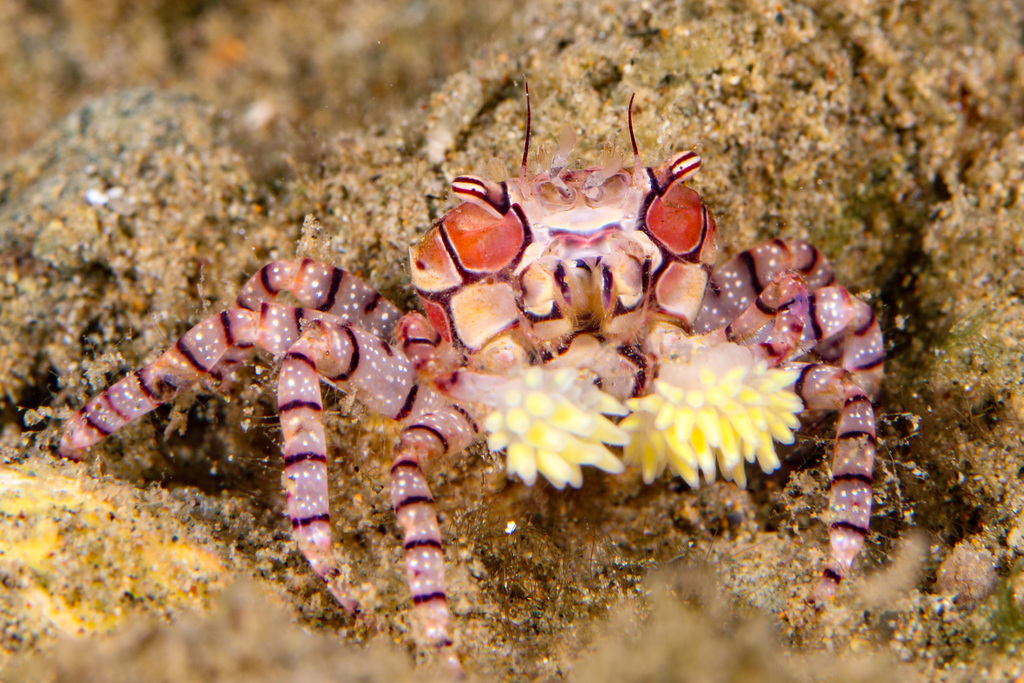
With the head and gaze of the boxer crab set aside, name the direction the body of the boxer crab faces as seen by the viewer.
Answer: toward the camera
